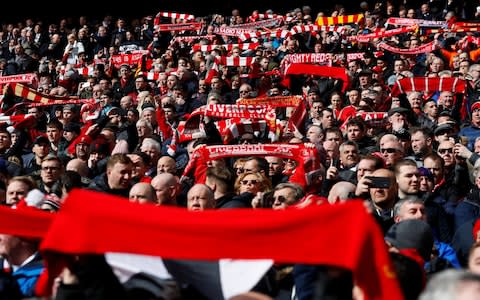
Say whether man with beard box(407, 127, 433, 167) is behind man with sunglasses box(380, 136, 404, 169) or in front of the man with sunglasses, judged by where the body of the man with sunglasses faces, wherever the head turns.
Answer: behind

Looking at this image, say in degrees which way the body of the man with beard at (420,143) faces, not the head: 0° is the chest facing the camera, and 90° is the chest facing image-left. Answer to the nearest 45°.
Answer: approximately 45°

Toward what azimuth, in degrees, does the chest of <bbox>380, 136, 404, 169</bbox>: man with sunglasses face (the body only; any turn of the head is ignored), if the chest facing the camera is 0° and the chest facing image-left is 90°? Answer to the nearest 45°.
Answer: approximately 45°
